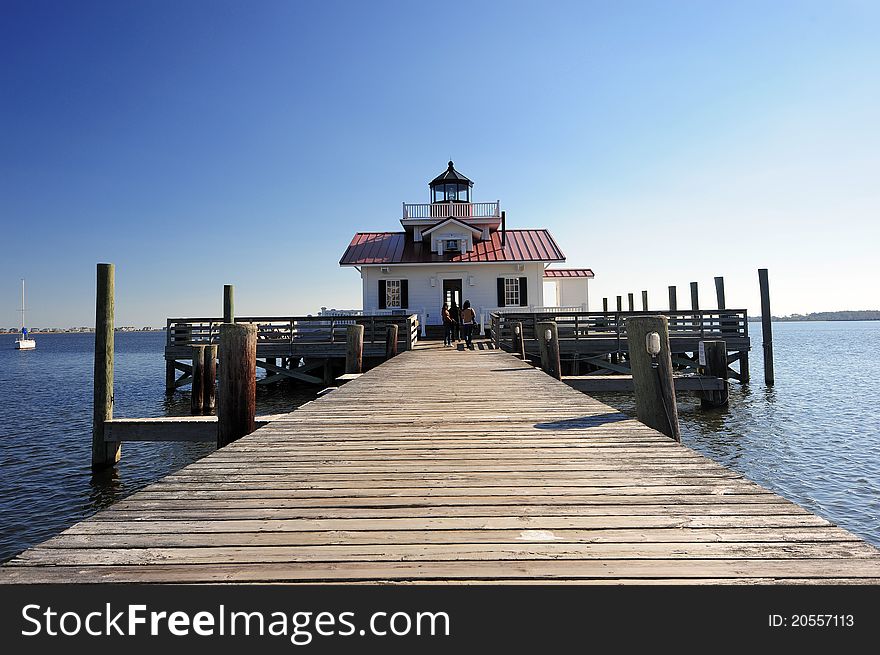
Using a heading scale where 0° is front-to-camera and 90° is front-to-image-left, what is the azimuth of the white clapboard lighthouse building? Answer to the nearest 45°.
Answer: approximately 0°

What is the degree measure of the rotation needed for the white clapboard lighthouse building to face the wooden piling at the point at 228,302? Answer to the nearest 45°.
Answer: approximately 45° to its right

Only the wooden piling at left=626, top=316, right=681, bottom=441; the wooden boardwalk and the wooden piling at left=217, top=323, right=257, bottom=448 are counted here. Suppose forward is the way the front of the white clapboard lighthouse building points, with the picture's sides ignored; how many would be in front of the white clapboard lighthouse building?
3

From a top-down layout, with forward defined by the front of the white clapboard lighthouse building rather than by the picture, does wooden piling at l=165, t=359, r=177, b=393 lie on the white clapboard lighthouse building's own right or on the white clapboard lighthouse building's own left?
on the white clapboard lighthouse building's own right

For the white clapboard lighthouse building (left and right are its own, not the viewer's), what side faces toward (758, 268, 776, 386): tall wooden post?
left
